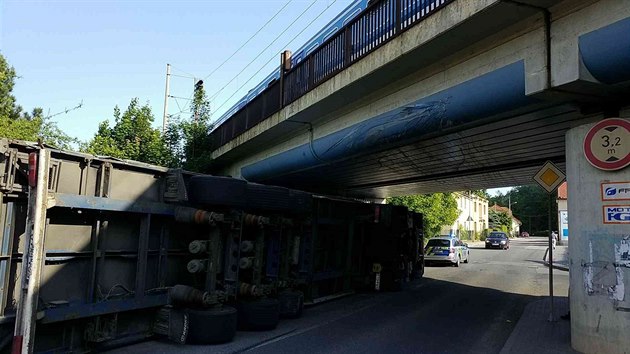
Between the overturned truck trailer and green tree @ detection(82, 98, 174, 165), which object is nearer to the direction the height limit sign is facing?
the overturned truck trailer

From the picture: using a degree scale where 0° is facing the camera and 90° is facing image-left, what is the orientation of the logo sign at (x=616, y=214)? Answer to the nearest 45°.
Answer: approximately 0°

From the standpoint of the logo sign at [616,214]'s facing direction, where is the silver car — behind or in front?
behind

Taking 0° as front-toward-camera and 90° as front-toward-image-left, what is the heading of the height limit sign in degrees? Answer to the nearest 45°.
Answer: approximately 0°

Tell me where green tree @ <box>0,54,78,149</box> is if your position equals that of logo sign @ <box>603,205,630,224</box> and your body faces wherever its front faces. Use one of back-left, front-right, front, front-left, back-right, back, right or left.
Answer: right

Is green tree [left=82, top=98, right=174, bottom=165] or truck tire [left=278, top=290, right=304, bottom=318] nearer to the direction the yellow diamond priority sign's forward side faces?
the truck tire

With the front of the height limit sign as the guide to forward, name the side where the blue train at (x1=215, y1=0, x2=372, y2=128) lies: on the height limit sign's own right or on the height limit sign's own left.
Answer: on the height limit sign's own right

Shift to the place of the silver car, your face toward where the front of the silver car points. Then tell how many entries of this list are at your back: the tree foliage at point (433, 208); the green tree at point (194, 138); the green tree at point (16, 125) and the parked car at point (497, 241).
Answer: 2

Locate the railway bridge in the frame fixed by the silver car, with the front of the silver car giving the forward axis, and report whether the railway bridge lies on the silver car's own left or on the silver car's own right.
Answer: on the silver car's own right

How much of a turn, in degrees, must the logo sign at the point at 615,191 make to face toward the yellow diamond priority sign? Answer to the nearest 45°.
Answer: approximately 180°

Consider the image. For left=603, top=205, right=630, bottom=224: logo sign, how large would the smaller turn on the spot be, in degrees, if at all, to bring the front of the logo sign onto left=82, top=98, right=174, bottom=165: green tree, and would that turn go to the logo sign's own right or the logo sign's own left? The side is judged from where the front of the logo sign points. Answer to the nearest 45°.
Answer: approximately 90° to the logo sign's own right
